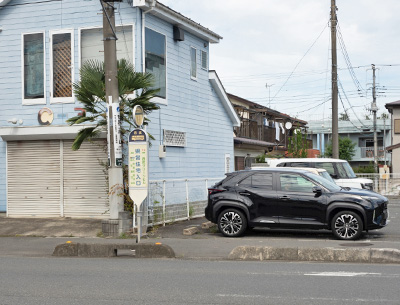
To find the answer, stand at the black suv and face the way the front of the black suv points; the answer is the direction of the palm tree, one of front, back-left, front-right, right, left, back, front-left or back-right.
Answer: back

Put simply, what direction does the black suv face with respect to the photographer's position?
facing to the right of the viewer

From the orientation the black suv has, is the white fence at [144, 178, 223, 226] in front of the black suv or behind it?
behind

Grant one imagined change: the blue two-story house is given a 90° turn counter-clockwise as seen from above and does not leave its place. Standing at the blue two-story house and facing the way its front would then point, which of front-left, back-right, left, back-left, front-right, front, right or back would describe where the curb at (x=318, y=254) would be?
front-right

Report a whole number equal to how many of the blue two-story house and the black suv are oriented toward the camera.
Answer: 1

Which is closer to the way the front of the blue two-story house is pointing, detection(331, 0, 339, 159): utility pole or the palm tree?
the palm tree

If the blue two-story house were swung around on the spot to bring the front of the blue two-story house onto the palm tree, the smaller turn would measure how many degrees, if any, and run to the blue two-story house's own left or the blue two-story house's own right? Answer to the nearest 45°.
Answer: approximately 45° to the blue two-story house's own left

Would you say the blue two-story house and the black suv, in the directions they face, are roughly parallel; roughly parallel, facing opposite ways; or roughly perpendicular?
roughly perpendicular

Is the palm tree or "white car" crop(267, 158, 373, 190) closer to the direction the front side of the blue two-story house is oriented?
the palm tree

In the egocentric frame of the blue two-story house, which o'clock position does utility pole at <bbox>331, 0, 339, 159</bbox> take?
The utility pole is roughly at 8 o'clock from the blue two-story house.

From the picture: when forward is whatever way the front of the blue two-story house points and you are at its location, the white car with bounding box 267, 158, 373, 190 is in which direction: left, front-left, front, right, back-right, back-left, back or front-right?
left

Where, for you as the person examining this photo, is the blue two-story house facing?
facing the viewer

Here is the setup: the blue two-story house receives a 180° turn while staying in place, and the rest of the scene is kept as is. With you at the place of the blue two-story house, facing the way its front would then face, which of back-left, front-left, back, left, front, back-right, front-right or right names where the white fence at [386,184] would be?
front-right

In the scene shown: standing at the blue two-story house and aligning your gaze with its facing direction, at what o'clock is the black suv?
The black suv is roughly at 10 o'clock from the blue two-story house.

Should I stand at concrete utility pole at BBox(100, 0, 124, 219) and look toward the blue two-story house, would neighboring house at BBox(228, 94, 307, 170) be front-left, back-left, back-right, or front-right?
front-right

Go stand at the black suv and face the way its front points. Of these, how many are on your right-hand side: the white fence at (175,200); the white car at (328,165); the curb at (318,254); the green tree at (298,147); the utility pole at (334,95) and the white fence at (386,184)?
1

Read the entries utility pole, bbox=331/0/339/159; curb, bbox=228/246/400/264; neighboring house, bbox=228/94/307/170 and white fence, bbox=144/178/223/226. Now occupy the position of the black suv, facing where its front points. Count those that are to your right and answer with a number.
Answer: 1

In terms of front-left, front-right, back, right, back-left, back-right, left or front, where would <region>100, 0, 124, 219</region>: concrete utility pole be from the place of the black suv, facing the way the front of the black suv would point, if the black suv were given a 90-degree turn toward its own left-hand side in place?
left

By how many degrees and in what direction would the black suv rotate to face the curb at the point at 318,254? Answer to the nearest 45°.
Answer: approximately 90° to its right

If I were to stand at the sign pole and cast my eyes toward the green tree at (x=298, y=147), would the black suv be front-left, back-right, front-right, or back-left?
front-right

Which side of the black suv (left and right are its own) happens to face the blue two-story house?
back

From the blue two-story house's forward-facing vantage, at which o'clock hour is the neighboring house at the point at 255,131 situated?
The neighboring house is roughly at 7 o'clock from the blue two-story house.

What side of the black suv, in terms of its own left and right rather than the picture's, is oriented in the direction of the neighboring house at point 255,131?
left
